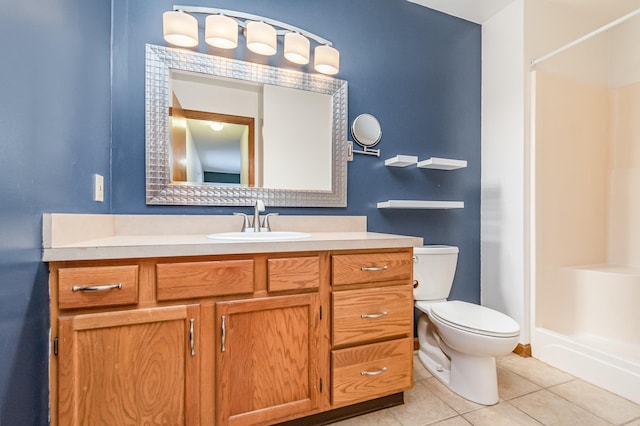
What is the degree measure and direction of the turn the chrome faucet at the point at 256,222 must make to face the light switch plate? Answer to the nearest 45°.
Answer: approximately 90° to its right

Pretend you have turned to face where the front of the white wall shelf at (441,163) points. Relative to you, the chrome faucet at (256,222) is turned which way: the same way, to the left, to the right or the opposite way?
the same way

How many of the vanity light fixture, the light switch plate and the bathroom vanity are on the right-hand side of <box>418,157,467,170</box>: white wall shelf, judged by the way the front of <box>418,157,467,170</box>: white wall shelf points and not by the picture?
3

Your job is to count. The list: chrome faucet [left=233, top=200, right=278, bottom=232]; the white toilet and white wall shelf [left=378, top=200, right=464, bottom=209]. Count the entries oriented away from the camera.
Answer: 0

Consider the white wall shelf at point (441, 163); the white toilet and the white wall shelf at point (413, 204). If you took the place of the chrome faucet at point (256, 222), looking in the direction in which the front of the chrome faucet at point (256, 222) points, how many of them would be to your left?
3

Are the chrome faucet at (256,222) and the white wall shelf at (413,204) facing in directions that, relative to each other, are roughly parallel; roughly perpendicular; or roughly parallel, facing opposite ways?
roughly parallel

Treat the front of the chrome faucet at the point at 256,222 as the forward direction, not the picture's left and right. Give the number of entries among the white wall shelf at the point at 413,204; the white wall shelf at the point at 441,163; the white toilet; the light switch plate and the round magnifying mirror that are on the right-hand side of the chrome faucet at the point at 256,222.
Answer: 1

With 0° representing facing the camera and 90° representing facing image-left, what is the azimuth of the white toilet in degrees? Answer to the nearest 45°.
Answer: approximately 315°

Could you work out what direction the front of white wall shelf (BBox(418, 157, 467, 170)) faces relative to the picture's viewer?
facing the viewer and to the right of the viewer

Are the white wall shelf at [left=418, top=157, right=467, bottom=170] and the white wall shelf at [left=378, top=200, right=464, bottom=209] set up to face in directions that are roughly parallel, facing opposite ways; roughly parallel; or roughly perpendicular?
roughly parallel

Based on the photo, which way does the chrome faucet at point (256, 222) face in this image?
toward the camera

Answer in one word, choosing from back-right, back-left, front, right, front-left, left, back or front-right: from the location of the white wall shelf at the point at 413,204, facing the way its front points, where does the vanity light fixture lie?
right

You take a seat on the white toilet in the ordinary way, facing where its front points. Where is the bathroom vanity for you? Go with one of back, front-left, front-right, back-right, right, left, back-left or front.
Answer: right

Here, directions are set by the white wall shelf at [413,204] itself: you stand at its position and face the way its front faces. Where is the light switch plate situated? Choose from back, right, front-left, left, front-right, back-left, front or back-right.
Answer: right

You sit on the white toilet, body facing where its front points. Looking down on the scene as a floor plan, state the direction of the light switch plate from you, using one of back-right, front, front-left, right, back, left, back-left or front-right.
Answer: right
